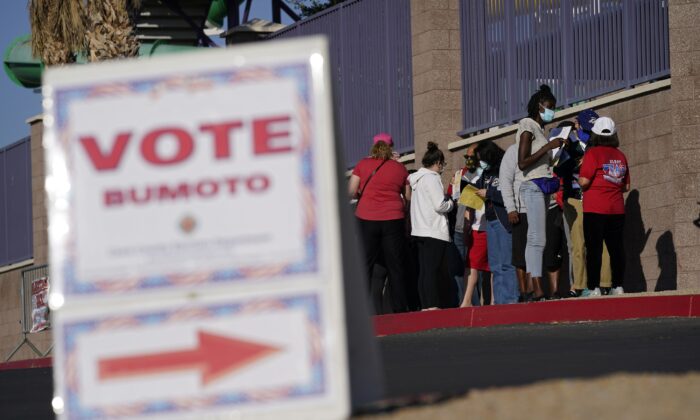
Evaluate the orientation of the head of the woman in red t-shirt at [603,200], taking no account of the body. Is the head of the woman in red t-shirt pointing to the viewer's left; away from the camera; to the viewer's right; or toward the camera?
away from the camera

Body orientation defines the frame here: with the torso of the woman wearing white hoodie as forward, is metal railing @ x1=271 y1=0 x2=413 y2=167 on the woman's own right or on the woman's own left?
on the woman's own left

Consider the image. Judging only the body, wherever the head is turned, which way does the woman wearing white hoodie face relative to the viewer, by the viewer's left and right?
facing away from the viewer and to the right of the viewer

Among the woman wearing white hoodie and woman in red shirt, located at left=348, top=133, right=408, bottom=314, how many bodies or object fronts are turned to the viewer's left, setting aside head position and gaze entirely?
0

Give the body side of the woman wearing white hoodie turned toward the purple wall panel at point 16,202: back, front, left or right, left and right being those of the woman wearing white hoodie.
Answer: left

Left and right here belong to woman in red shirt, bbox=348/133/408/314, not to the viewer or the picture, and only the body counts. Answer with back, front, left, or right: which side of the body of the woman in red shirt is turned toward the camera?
back

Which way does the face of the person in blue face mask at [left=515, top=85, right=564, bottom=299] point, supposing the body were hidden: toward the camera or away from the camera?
toward the camera

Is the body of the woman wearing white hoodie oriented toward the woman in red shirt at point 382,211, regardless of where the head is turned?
no

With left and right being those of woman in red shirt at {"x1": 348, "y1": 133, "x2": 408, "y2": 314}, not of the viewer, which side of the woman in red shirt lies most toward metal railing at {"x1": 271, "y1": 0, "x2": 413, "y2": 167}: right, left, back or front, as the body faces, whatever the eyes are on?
front

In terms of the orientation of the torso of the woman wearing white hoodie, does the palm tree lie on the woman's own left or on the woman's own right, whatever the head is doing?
on the woman's own left

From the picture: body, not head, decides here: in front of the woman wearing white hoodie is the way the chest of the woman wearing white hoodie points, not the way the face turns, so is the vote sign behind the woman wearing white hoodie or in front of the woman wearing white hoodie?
behind

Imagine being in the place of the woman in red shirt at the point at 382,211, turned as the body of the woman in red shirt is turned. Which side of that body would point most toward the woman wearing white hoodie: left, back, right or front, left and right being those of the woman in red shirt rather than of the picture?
right

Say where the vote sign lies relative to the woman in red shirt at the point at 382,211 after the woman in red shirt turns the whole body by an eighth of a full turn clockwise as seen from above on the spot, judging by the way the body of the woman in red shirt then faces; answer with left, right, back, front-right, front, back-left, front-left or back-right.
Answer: back-right
